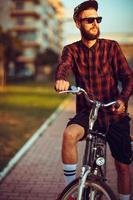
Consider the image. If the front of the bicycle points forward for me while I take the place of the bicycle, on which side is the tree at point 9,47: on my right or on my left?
on my right

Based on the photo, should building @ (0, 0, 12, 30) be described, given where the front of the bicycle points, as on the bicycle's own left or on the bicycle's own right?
on the bicycle's own right

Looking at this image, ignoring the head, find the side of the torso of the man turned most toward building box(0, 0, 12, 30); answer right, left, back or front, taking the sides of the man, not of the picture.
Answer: back

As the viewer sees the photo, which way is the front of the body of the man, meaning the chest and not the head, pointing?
toward the camera

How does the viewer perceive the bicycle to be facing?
facing the viewer and to the left of the viewer

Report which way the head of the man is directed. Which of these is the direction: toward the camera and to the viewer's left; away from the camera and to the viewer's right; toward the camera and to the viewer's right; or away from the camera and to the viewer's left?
toward the camera and to the viewer's right
